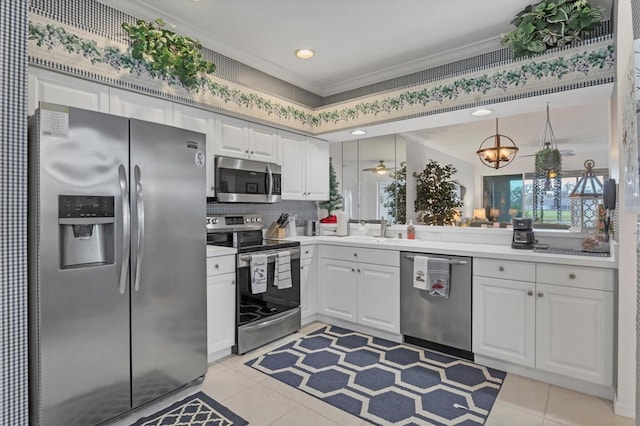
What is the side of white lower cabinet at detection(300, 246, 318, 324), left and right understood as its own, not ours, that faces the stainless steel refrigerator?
right

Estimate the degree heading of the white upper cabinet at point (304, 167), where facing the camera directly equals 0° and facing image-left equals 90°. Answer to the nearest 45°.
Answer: approximately 315°

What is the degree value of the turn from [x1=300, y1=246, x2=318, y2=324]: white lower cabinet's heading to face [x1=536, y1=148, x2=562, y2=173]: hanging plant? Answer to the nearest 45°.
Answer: approximately 45° to its left

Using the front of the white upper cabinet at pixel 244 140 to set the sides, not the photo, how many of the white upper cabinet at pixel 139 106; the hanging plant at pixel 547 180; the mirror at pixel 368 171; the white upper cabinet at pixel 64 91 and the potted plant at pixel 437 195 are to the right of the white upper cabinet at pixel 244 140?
2

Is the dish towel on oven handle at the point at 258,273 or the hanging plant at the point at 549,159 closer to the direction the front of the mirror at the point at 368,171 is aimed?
the dish towel on oven handle

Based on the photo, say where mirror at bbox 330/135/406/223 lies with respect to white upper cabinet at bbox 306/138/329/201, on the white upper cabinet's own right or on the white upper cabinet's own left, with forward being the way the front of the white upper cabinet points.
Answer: on the white upper cabinet's own left
